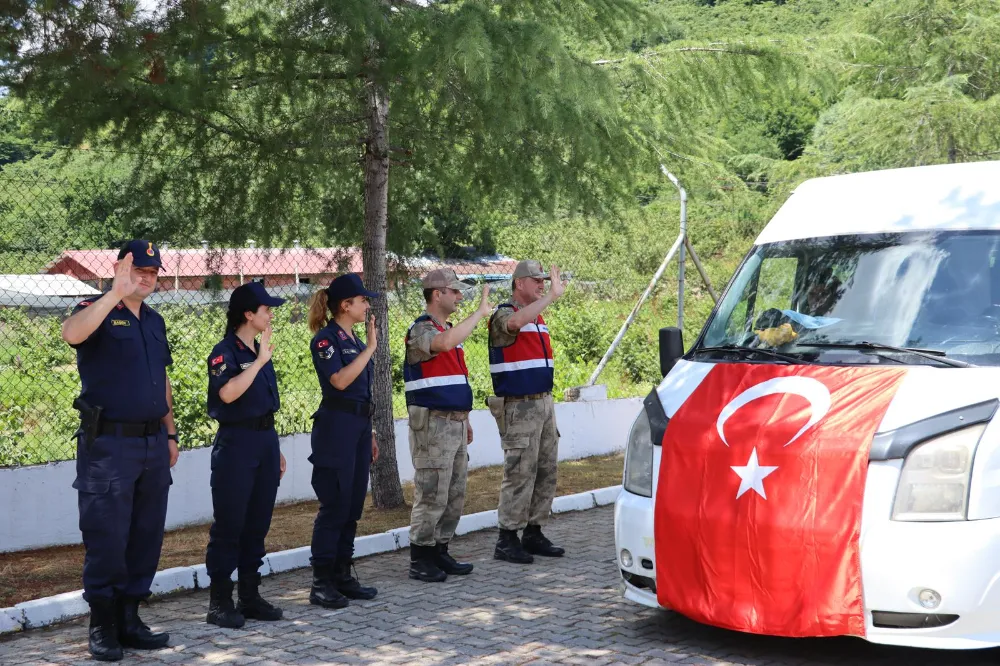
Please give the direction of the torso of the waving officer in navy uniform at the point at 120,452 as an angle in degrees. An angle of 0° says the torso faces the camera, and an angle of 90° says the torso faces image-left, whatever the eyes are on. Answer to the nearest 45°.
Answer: approximately 315°

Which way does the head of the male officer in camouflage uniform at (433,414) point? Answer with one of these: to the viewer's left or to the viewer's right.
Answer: to the viewer's right

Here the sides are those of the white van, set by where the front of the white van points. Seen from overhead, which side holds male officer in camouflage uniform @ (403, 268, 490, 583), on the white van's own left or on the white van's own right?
on the white van's own right

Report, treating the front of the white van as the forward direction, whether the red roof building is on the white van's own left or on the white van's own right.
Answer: on the white van's own right

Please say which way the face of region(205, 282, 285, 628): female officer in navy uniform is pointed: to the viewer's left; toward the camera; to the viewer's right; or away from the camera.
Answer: to the viewer's right

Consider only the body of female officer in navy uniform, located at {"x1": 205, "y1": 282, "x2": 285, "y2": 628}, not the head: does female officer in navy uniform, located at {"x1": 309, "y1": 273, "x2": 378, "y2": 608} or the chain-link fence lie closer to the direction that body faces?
the female officer in navy uniform

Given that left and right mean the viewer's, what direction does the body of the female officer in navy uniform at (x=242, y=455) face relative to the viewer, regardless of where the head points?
facing the viewer and to the right of the viewer

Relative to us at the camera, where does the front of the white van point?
facing the viewer and to the left of the viewer

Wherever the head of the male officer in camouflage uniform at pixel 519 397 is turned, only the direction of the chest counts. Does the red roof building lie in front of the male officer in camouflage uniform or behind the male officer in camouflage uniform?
behind

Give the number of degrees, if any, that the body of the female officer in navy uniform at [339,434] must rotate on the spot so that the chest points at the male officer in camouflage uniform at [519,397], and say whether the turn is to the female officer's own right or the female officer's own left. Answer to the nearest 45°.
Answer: approximately 45° to the female officer's own left

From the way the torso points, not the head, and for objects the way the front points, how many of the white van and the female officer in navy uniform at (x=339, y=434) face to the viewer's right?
1

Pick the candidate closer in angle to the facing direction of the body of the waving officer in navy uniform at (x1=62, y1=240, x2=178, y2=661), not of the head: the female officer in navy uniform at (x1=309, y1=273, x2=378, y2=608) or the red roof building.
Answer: the female officer in navy uniform

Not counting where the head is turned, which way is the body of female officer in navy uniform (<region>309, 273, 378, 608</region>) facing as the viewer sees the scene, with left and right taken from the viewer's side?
facing to the right of the viewer

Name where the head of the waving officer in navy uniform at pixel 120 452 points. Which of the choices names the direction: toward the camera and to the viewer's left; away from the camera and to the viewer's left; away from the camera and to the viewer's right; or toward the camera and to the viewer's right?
toward the camera and to the viewer's right

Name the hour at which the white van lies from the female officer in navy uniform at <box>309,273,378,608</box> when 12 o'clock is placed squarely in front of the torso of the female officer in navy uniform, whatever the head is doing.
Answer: The white van is roughly at 1 o'clock from the female officer in navy uniform.
